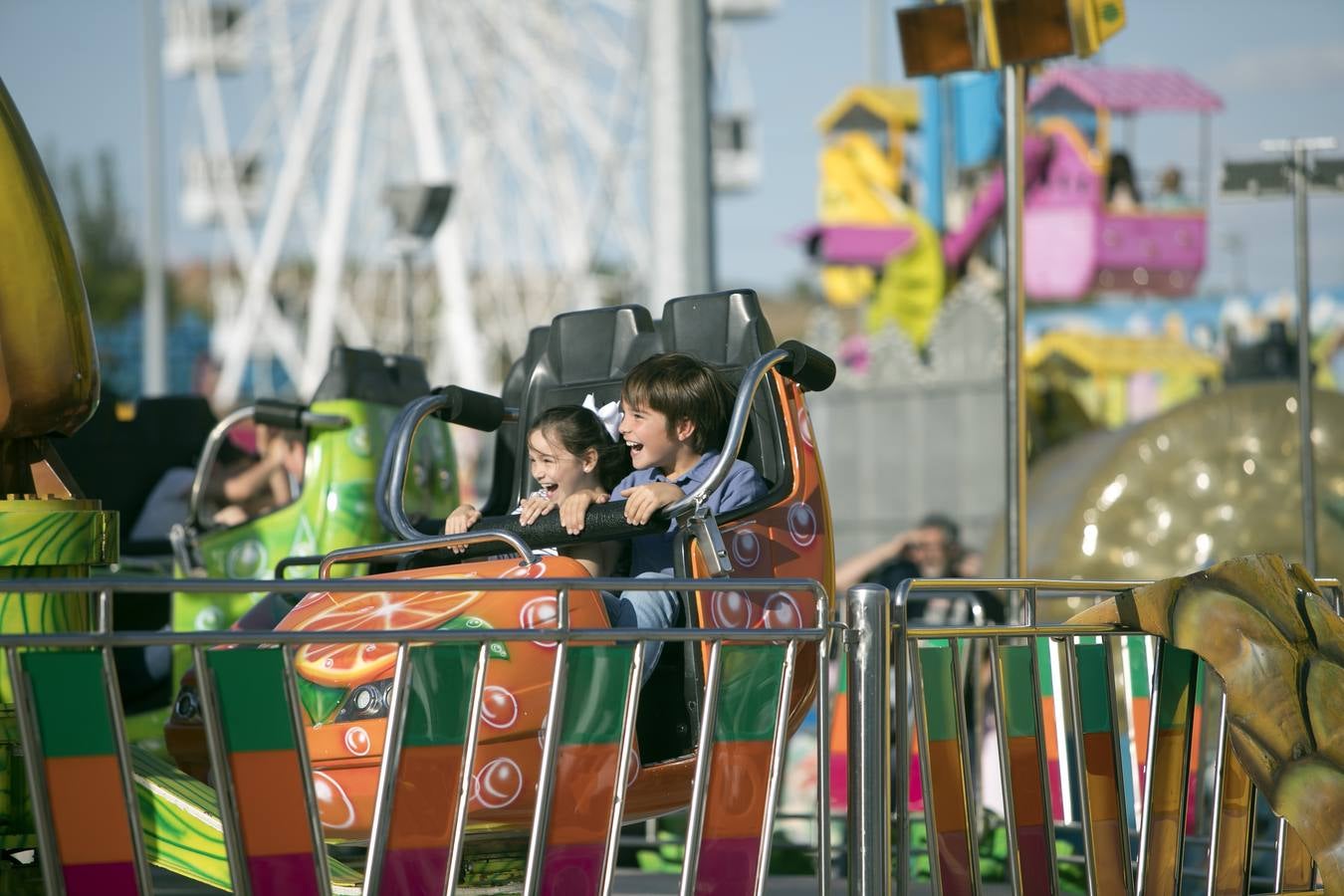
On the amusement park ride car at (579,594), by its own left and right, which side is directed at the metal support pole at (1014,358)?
back

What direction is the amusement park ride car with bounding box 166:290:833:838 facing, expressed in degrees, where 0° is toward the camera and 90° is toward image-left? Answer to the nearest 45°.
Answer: approximately 45°

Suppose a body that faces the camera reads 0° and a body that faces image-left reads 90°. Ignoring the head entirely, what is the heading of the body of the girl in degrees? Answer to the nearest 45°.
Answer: approximately 45°

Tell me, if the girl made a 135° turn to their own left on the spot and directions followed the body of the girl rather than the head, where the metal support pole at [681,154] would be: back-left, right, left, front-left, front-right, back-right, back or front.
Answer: left

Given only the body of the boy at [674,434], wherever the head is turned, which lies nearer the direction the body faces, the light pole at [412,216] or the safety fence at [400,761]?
the safety fence

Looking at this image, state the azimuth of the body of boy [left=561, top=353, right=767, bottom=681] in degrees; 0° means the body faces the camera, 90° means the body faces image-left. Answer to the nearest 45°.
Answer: approximately 45°

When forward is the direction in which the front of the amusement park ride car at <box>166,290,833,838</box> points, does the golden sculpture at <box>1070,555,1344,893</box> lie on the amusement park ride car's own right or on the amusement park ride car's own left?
on the amusement park ride car's own left

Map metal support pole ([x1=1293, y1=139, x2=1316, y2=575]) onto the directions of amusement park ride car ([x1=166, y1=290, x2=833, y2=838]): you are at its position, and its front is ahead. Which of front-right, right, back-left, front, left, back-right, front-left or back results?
back

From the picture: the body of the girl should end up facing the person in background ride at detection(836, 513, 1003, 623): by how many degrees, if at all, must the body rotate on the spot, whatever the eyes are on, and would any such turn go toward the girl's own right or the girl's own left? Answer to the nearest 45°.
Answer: approximately 180°

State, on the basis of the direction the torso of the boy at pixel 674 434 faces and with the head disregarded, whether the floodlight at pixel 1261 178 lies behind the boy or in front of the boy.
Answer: behind

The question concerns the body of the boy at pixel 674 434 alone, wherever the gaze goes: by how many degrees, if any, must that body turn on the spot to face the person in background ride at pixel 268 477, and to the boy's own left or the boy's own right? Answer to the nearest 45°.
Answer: approximately 90° to the boy's own right

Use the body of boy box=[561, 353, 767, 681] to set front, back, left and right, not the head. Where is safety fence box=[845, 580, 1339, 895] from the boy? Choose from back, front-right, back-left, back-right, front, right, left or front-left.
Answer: left

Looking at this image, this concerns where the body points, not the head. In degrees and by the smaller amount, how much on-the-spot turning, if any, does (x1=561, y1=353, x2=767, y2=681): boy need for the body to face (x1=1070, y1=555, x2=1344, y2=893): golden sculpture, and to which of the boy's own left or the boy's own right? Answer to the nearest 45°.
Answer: approximately 90° to the boy's own left

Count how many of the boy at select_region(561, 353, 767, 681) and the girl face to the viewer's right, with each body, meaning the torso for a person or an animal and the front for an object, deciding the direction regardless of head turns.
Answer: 0

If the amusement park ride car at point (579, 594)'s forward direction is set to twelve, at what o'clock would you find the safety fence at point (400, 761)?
The safety fence is roughly at 11 o'clock from the amusement park ride car.
